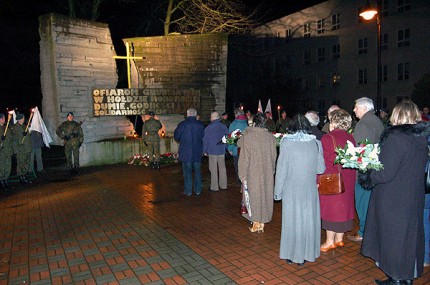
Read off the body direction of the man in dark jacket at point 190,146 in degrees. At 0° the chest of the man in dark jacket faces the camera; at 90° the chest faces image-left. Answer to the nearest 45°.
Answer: approximately 180°

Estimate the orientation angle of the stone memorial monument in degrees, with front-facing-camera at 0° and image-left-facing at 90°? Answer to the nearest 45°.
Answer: approximately 0°

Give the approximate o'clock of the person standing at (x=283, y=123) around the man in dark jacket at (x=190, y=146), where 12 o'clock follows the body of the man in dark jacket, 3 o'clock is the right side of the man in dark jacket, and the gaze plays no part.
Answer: The person standing is roughly at 1 o'clock from the man in dark jacket.

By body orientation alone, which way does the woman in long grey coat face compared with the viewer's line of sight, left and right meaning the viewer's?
facing away from the viewer

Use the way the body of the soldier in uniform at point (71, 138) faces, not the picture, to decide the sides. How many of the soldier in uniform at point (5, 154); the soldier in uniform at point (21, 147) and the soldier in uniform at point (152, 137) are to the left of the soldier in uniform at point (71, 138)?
1

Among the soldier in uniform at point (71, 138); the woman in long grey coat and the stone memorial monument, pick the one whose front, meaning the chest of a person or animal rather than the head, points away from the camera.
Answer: the woman in long grey coat

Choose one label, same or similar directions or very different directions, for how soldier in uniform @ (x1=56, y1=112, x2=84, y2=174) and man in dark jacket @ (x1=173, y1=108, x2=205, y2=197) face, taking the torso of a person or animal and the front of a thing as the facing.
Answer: very different directions

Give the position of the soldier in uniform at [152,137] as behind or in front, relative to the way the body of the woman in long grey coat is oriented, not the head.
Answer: in front

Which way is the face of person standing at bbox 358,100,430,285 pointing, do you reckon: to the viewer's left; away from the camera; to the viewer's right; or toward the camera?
away from the camera

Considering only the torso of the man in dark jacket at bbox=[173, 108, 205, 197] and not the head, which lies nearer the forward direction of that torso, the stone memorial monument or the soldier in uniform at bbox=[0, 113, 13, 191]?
the stone memorial monument

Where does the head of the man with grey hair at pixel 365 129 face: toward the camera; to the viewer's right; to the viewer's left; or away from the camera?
to the viewer's left

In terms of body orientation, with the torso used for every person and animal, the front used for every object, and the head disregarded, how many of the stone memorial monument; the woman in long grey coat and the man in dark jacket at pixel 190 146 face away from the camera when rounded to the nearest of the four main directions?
2

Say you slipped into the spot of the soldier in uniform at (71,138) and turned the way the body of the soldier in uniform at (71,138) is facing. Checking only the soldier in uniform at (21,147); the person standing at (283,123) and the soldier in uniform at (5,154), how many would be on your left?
1
